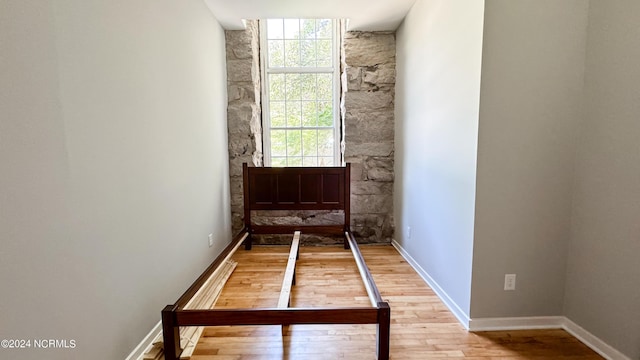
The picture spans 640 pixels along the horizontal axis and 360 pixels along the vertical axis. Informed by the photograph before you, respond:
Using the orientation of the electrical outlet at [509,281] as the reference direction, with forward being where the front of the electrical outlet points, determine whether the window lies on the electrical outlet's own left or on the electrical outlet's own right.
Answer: on the electrical outlet's own right

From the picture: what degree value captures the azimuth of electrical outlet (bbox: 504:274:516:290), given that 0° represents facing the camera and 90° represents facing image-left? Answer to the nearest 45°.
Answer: approximately 0°
